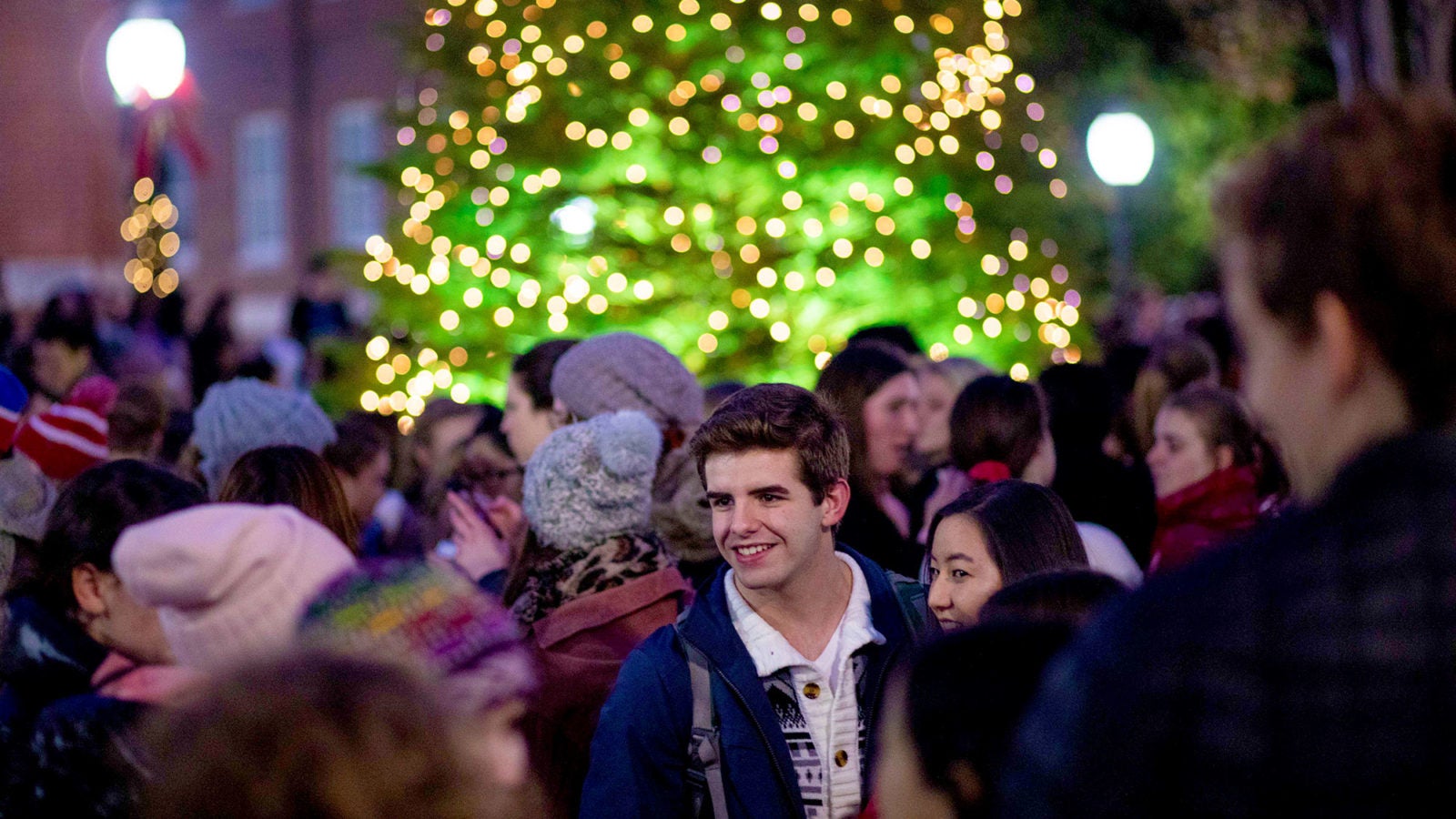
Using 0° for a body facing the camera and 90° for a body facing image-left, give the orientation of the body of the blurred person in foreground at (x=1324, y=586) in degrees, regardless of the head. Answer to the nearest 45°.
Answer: approximately 135°

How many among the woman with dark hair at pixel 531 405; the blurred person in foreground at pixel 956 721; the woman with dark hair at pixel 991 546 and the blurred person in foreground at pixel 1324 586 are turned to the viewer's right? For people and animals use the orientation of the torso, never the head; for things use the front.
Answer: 0

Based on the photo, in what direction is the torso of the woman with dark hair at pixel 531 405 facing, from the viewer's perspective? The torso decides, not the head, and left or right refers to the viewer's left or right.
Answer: facing to the left of the viewer

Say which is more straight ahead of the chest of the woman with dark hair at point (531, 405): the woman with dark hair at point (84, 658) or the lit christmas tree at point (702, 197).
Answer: the woman with dark hair

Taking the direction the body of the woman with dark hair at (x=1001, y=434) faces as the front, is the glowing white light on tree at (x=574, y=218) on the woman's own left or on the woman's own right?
on the woman's own left

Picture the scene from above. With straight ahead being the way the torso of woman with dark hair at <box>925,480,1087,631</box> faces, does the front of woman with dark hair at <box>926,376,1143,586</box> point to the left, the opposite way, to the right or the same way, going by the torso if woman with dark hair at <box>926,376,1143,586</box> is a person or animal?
the opposite way

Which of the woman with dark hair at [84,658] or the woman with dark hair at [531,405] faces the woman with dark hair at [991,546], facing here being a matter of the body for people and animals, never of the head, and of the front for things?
the woman with dark hair at [84,658]

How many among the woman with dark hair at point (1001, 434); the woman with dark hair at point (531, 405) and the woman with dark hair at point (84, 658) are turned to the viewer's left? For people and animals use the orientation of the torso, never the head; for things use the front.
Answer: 1

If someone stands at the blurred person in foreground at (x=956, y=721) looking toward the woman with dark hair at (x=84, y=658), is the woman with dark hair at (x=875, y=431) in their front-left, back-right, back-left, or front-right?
front-right

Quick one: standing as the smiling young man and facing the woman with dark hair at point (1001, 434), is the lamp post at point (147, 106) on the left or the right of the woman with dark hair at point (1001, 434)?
left

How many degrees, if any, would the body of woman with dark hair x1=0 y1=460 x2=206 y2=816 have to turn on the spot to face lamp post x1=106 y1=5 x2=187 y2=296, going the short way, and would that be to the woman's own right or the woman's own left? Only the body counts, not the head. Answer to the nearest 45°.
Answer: approximately 90° to the woman's own left

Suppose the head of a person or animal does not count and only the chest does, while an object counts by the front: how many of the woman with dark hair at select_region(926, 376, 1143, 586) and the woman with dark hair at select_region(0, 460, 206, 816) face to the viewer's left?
0

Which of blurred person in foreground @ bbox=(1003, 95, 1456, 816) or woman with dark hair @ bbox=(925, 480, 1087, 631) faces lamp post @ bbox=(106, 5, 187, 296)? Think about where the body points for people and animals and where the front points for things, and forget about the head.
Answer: the blurred person in foreground

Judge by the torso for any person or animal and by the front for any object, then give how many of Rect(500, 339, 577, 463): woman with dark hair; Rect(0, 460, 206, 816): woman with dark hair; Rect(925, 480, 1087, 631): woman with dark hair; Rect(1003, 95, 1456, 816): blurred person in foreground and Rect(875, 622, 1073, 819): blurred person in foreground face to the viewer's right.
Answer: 1

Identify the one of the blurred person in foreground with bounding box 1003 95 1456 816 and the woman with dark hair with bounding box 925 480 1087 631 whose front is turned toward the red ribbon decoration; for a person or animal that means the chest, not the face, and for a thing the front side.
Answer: the blurred person in foreground

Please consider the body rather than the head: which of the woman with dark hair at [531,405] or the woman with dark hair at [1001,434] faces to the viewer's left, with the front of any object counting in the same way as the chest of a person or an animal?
the woman with dark hair at [531,405]

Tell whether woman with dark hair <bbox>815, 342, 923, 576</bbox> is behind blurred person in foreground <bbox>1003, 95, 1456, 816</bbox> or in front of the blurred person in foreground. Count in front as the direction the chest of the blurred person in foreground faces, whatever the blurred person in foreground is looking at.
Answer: in front
